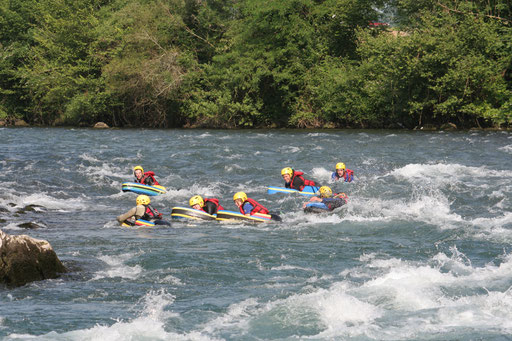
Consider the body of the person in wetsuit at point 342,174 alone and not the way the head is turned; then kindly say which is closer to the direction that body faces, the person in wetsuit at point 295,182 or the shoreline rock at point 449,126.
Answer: the person in wetsuit

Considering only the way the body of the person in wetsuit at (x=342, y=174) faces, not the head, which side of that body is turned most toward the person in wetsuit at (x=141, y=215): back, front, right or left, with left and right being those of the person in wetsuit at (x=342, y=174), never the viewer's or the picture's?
front

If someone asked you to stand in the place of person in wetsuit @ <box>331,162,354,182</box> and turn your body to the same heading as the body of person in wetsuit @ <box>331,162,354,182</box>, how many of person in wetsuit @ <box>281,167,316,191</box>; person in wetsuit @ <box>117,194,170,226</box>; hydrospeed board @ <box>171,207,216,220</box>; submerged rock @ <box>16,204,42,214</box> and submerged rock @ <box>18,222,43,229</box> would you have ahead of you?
5

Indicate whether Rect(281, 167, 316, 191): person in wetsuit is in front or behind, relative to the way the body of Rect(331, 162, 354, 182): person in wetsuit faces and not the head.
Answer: in front

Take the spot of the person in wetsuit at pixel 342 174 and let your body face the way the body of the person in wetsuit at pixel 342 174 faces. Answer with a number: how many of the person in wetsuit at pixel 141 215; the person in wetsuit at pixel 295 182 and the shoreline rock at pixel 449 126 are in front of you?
2

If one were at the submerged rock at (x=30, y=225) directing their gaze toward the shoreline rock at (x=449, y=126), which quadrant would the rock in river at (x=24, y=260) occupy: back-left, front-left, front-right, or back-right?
back-right

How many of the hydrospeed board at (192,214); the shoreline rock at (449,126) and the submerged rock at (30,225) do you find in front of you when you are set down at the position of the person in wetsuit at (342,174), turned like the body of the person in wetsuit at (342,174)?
2

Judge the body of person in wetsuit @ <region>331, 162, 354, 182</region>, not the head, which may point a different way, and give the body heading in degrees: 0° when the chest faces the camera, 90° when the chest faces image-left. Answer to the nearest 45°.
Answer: approximately 45°

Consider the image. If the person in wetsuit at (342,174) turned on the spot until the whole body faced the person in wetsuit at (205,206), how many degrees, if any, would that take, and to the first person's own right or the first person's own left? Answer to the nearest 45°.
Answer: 0° — they already face them
